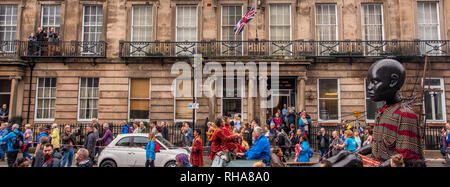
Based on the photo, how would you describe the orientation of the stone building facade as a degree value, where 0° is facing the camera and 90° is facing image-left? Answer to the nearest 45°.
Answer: approximately 0°

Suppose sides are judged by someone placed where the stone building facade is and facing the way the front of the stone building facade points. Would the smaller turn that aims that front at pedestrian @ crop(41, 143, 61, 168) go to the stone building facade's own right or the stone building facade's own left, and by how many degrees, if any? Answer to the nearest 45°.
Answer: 0° — it already faces them

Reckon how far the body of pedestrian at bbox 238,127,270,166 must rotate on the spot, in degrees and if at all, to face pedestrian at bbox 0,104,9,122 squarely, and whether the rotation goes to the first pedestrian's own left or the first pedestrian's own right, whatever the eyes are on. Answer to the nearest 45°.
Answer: approximately 45° to the first pedestrian's own right

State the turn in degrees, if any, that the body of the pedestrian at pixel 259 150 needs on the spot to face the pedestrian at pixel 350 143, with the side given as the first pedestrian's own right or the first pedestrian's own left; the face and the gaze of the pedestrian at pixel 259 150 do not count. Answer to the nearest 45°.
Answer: approximately 135° to the first pedestrian's own right

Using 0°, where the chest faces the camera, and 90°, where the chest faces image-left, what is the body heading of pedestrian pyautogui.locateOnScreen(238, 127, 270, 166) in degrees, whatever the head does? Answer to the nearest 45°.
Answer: approximately 90°

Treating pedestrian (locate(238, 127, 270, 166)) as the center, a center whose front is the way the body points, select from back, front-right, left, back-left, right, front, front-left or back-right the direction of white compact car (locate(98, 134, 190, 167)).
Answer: front-right

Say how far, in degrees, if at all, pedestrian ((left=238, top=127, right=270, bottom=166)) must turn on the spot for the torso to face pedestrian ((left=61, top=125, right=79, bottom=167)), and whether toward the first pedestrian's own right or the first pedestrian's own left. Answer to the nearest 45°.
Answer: approximately 45° to the first pedestrian's own right

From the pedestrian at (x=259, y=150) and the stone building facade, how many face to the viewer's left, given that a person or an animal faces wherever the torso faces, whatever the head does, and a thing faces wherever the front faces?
1
